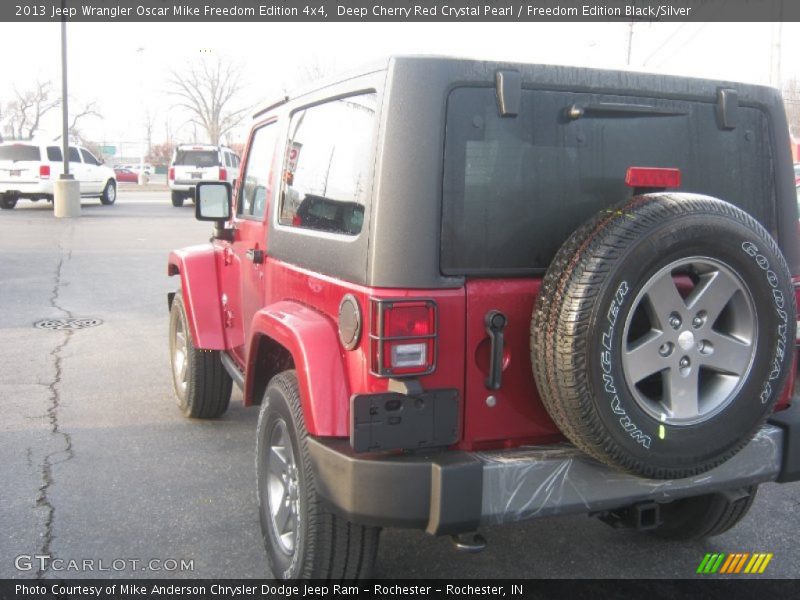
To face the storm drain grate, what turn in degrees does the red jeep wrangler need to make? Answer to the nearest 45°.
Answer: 0° — it already faces it

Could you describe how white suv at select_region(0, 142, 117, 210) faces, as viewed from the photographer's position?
facing away from the viewer and to the right of the viewer

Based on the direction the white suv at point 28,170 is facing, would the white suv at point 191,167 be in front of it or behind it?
in front

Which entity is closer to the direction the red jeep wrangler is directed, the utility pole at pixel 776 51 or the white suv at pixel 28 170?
the white suv

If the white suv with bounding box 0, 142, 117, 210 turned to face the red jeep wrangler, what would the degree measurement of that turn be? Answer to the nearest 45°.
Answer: approximately 135° to its right

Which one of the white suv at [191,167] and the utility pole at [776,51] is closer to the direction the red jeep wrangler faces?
the white suv

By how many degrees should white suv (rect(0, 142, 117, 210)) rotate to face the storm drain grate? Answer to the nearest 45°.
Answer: approximately 135° to its right

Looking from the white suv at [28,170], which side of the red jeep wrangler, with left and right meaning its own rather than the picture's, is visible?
front

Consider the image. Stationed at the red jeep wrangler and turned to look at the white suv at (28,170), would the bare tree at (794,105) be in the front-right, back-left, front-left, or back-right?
front-right

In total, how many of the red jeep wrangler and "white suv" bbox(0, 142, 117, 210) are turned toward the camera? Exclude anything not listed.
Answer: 0

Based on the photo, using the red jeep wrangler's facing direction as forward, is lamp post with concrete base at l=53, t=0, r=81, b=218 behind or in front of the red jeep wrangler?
in front

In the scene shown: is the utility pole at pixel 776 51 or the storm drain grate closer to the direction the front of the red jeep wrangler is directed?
the storm drain grate

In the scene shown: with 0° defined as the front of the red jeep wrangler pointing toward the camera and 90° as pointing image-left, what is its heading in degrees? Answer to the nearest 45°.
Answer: approximately 135°

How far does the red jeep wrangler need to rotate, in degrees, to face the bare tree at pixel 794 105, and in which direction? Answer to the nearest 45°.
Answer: approximately 45° to its right

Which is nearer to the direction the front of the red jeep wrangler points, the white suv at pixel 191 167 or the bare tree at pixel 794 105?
the white suv
